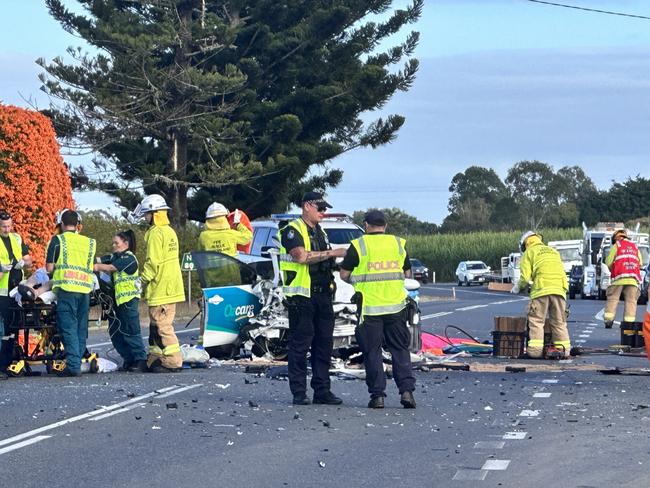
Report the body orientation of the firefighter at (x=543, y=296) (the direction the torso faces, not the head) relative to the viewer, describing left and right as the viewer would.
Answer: facing away from the viewer and to the left of the viewer

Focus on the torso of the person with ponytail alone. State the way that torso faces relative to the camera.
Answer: to the viewer's left

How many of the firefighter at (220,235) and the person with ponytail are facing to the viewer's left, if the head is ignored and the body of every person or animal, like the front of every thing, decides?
1

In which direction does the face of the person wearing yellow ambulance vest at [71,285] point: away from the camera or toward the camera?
away from the camera

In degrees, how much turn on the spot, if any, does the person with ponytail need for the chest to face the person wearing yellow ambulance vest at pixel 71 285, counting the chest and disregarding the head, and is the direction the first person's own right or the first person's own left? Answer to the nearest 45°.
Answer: approximately 45° to the first person's own left

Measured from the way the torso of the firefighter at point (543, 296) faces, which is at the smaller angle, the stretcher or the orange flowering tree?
the orange flowering tree

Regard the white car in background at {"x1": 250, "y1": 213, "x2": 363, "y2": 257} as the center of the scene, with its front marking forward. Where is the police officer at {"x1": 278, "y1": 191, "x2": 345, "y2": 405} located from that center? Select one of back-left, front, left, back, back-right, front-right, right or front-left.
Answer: front-right

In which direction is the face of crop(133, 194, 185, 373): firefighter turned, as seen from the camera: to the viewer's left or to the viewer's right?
to the viewer's left
